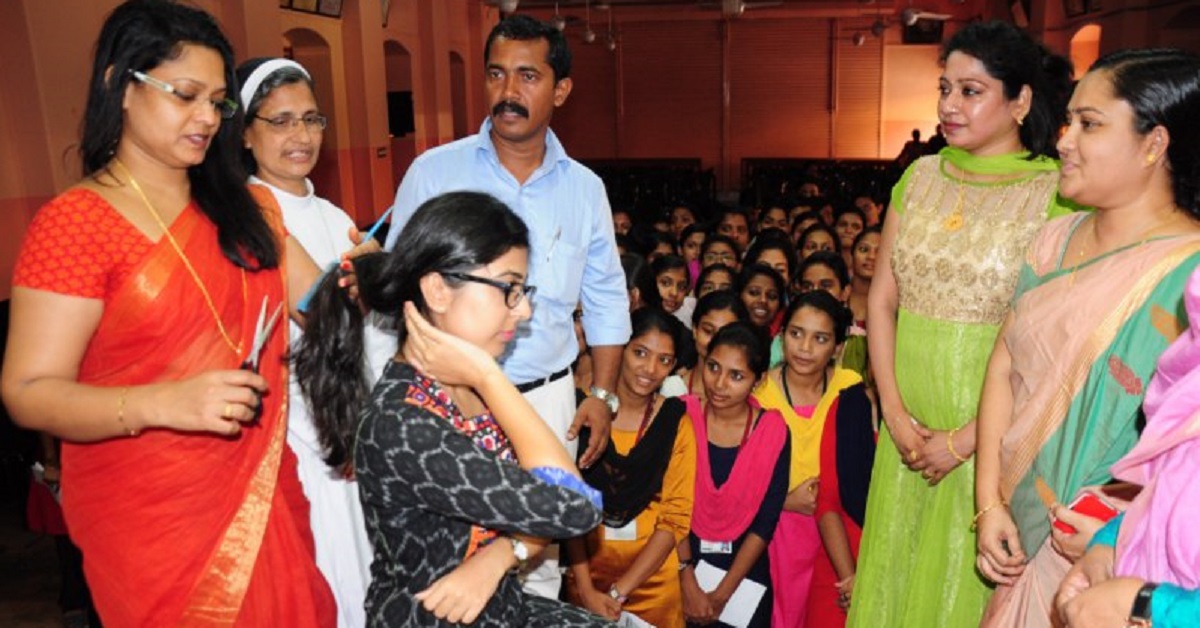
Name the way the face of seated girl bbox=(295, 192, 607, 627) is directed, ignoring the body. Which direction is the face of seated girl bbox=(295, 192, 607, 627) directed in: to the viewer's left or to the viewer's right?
to the viewer's right

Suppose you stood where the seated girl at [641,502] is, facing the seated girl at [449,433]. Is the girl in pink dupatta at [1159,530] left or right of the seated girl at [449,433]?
left

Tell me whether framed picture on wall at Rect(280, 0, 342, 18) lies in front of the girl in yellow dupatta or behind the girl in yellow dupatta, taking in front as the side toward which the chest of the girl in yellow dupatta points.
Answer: behind

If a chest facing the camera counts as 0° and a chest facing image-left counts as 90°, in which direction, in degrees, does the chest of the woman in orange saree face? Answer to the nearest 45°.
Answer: approximately 315°

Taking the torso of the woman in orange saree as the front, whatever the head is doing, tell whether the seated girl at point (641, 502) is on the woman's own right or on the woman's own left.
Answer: on the woman's own left

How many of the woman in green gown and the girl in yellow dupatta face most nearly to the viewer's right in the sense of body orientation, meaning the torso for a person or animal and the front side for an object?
0

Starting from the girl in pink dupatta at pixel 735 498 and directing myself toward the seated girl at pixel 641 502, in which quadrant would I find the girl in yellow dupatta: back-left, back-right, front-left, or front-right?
back-right

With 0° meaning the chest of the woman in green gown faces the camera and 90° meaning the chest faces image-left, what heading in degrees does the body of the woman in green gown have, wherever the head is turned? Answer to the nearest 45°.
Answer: approximately 45°

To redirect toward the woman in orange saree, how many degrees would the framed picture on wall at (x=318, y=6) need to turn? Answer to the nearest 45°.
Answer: approximately 45° to its right
